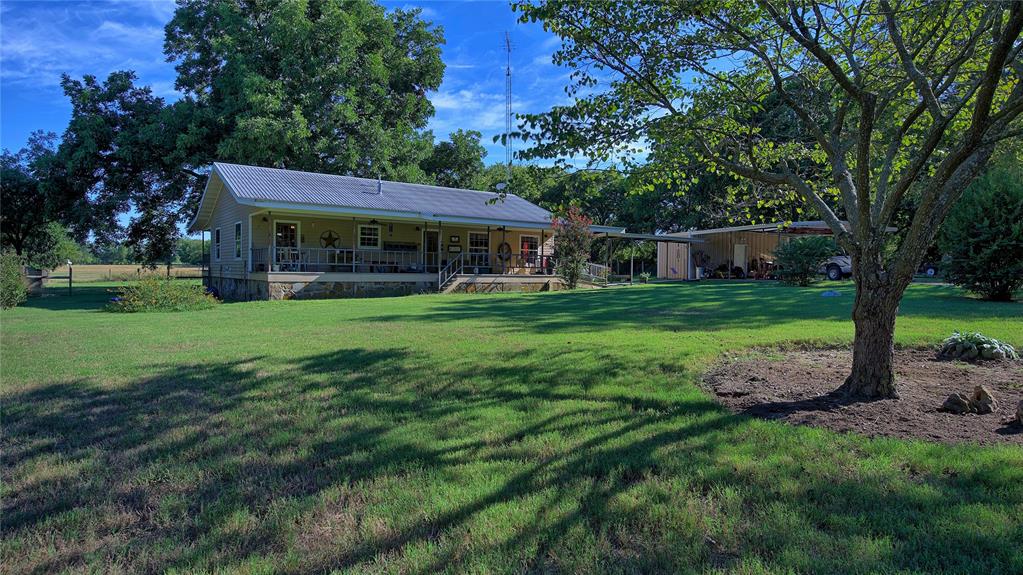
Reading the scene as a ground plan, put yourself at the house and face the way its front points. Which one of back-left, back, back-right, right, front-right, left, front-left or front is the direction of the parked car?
front-left

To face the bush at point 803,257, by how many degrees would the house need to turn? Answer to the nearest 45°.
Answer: approximately 45° to its left

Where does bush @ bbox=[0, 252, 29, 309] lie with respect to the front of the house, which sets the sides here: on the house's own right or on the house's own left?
on the house's own right

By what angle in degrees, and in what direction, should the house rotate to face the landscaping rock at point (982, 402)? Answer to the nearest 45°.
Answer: approximately 45° to its right

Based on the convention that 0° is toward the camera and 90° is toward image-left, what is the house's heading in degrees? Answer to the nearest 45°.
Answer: approximately 315°

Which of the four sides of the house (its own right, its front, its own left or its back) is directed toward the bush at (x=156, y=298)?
right
